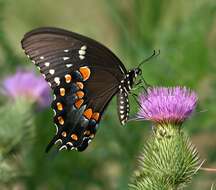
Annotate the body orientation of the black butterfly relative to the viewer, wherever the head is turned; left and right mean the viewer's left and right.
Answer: facing to the right of the viewer

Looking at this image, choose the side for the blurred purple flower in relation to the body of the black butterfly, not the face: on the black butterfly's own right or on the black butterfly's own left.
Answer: on the black butterfly's own left
